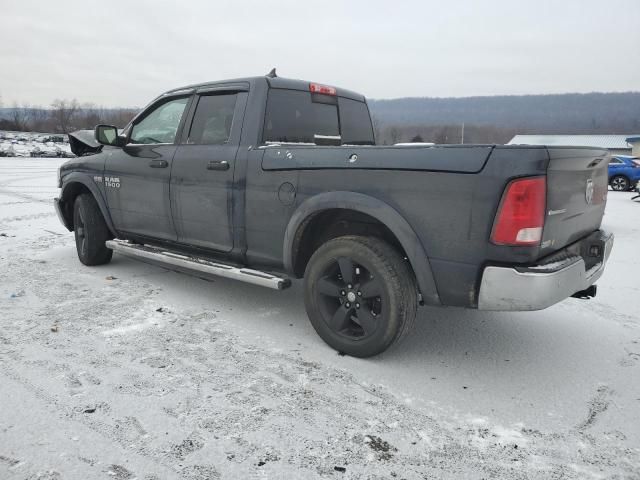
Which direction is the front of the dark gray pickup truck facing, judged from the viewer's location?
facing away from the viewer and to the left of the viewer
